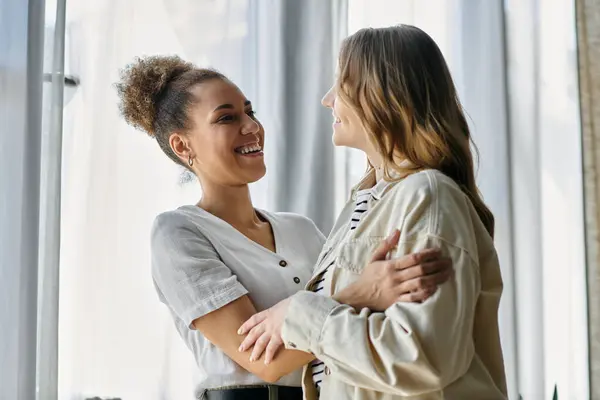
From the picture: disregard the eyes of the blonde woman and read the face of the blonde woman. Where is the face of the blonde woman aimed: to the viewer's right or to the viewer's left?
to the viewer's left

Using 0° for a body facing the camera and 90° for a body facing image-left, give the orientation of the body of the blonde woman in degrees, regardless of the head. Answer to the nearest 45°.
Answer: approximately 90°
